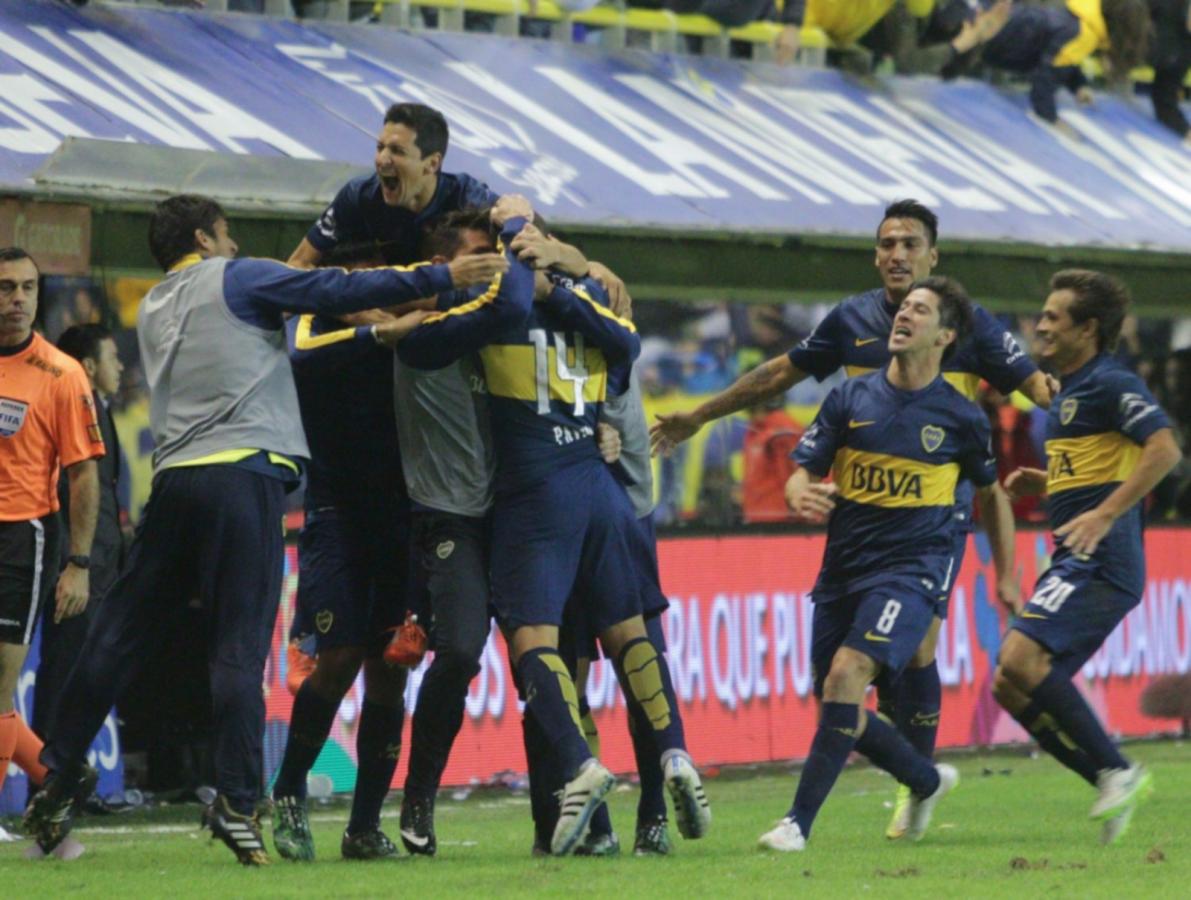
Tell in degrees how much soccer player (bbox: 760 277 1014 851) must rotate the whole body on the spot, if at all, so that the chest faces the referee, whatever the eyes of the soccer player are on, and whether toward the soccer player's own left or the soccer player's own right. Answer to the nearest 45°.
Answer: approximately 45° to the soccer player's own right

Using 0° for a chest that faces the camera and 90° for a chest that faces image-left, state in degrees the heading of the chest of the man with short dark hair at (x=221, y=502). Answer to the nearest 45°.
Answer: approximately 225°

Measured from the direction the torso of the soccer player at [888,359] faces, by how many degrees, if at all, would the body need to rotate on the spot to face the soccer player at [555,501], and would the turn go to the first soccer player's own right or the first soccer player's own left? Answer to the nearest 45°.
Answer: approximately 45° to the first soccer player's own right

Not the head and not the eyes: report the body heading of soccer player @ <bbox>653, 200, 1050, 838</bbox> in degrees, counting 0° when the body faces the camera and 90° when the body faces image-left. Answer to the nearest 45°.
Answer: approximately 0°

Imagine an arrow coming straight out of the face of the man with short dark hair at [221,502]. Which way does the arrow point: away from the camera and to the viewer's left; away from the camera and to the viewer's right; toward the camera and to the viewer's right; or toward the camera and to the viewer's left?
away from the camera and to the viewer's right
